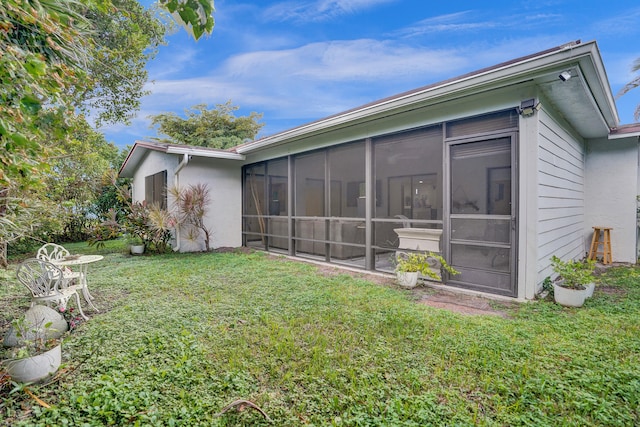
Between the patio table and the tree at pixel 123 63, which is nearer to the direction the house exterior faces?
the patio table

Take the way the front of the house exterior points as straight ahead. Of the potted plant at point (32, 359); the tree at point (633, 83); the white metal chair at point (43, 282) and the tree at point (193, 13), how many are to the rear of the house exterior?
1

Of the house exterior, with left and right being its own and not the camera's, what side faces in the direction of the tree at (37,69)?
front

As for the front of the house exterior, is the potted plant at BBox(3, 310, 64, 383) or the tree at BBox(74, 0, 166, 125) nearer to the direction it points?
the potted plant

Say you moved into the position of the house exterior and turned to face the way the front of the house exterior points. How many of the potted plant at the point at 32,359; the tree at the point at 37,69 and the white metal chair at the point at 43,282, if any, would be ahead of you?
3

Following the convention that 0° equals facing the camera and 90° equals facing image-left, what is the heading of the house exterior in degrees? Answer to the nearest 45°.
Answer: approximately 45°

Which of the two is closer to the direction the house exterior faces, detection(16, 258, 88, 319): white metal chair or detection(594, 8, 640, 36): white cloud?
the white metal chair

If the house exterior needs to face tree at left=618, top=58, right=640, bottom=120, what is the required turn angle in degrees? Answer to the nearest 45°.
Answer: approximately 180°

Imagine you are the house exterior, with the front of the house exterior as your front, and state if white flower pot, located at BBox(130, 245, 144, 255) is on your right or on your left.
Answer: on your right

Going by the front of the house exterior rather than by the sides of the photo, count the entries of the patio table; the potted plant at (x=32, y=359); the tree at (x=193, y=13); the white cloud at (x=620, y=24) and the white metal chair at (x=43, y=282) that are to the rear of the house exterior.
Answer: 1

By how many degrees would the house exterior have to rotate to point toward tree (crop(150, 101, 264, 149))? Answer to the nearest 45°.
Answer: approximately 90° to its right

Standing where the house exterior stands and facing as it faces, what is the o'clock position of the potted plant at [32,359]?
The potted plant is roughly at 12 o'clock from the house exterior.

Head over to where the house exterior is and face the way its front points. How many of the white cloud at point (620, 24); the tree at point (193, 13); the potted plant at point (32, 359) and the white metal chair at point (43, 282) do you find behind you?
1

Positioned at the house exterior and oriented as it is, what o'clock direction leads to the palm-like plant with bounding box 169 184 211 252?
The palm-like plant is roughly at 2 o'clock from the house exterior.

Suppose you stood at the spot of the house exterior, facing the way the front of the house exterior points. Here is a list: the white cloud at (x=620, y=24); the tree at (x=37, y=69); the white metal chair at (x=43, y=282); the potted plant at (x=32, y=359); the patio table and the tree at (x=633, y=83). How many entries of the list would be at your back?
2

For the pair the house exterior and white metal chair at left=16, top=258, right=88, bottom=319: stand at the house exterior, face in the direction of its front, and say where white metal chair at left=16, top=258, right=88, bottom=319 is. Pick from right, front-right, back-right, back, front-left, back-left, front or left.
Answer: front
